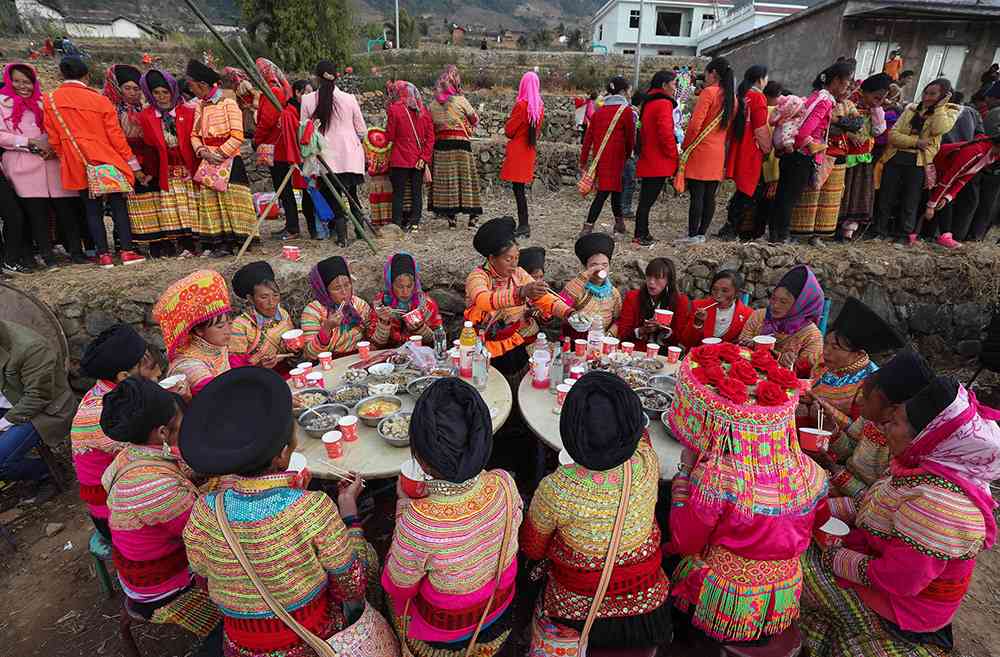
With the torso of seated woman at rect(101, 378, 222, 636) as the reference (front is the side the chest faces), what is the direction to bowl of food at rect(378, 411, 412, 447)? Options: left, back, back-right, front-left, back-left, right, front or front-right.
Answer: front-right

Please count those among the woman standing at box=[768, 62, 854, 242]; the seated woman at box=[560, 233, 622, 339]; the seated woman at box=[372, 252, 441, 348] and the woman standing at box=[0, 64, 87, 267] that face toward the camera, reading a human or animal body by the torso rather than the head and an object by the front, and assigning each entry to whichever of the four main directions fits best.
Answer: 3

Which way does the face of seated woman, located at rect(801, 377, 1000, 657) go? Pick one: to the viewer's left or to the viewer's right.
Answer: to the viewer's left

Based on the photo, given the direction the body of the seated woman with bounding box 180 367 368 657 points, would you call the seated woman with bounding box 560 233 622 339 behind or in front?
in front

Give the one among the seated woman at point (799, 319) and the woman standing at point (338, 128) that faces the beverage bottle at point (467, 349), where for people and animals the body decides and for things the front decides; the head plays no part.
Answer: the seated woman

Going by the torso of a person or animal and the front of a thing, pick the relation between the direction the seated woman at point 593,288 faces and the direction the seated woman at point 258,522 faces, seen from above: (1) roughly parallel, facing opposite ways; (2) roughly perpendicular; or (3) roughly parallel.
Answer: roughly parallel, facing opposite ways

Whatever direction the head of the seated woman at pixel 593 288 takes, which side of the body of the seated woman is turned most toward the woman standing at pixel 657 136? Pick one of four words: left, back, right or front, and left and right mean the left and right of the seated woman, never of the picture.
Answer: back

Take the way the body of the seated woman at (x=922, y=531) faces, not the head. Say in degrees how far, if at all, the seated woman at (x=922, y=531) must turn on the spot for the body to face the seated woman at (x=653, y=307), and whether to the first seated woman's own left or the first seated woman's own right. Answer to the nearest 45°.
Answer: approximately 45° to the first seated woman's own right

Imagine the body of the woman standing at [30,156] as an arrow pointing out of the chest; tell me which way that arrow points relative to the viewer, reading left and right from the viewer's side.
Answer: facing the viewer

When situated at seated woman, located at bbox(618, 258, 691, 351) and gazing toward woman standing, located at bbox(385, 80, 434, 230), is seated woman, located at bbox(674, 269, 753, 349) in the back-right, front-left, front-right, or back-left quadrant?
back-right

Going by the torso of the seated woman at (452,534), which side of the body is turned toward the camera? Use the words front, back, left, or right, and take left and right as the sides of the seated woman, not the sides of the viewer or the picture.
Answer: back

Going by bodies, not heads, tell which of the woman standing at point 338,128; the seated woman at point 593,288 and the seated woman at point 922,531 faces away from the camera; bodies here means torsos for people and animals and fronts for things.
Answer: the woman standing

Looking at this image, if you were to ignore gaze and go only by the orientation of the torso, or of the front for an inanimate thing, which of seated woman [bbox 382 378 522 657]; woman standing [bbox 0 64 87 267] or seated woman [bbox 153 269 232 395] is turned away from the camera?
seated woman [bbox 382 378 522 657]

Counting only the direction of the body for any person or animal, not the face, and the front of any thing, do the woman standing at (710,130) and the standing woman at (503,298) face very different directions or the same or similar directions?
very different directions

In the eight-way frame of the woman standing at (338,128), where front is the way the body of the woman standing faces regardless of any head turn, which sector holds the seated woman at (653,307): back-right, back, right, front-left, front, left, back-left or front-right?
back-right

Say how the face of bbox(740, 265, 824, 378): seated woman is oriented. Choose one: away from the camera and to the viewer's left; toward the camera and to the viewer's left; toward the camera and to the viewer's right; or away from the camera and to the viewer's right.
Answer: toward the camera and to the viewer's left
